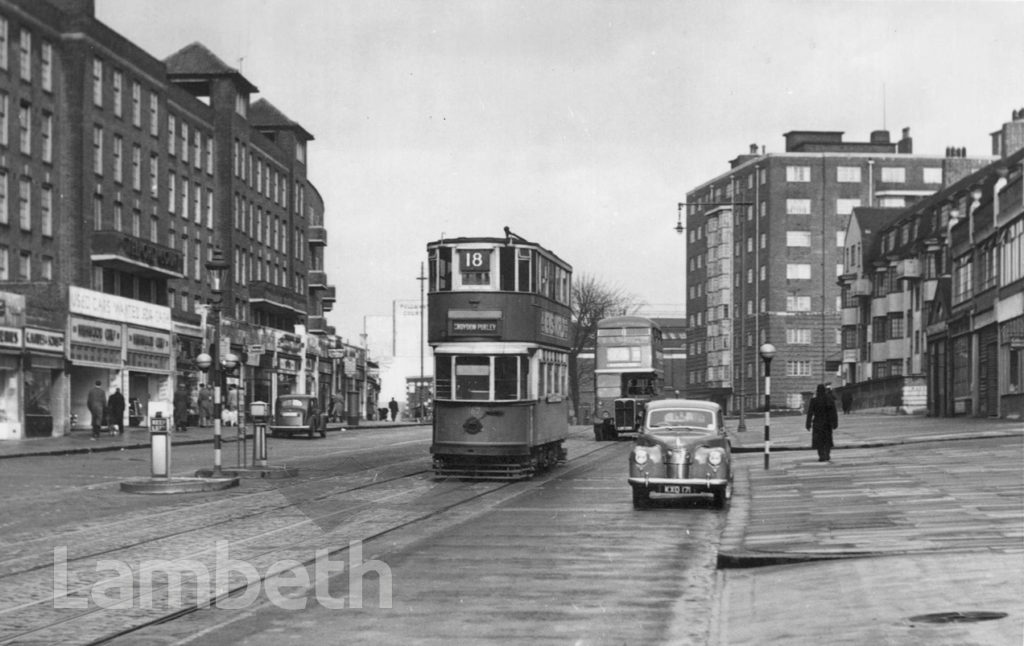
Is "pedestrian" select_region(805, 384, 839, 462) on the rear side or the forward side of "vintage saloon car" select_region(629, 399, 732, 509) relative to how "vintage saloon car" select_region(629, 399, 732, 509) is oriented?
on the rear side

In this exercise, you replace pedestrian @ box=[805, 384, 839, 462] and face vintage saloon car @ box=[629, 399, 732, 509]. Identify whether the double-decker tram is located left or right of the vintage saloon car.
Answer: right

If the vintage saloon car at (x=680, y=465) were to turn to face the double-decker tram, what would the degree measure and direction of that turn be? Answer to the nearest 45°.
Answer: approximately 135° to its right

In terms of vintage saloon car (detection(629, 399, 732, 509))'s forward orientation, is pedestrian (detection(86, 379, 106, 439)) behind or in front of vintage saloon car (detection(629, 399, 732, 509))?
behind

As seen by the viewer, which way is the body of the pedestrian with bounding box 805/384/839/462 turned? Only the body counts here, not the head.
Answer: away from the camera

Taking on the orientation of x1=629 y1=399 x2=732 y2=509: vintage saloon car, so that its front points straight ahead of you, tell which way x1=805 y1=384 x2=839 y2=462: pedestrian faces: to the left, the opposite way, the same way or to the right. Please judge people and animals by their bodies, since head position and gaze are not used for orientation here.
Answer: the opposite way
